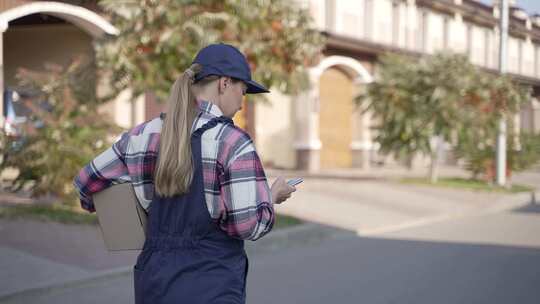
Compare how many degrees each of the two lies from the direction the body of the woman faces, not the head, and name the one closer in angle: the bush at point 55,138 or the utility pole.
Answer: the utility pole

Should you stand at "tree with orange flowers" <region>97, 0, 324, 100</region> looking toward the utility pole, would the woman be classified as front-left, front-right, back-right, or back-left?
back-right

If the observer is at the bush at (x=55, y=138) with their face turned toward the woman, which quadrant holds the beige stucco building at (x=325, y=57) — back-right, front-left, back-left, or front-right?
back-left

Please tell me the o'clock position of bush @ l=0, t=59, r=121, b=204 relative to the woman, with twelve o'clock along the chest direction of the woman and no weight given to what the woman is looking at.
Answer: The bush is roughly at 10 o'clock from the woman.

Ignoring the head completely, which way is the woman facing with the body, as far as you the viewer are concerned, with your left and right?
facing away from the viewer and to the right of the viewer

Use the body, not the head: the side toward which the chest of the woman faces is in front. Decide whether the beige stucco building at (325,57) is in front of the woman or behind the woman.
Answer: in front

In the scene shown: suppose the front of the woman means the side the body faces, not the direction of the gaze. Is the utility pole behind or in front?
in front

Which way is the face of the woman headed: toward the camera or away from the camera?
away from the camera
